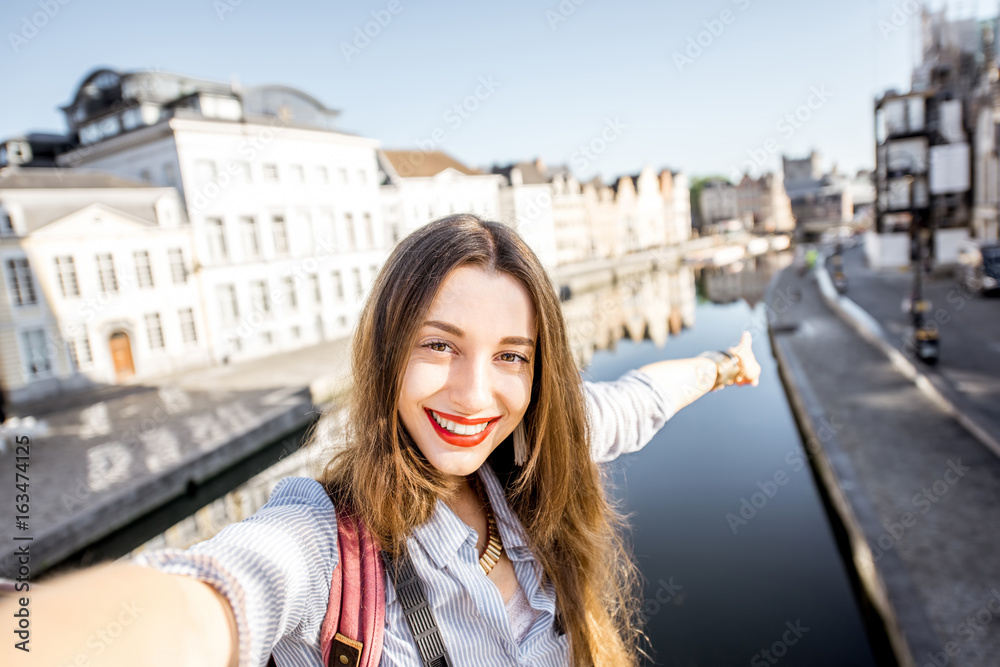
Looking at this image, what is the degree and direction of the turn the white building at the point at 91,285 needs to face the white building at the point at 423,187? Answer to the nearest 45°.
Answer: approximately 90° to its left

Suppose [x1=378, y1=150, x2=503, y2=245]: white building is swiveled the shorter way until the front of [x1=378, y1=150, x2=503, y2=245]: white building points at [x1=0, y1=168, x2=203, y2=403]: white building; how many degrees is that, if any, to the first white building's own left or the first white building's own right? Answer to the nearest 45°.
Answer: approximately 90° to the first white building's own right

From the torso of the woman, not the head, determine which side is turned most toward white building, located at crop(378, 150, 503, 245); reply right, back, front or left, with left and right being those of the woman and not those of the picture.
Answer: back

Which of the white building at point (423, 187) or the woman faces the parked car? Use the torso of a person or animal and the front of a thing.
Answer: the white building

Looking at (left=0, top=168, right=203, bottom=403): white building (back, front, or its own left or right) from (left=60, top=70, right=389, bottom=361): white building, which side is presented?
left

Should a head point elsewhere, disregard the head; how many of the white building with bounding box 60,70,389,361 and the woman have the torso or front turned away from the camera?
0

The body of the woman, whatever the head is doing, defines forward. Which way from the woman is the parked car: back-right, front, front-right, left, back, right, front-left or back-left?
back-left

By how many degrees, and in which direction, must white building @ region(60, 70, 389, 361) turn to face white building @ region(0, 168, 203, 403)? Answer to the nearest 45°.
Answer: approximately 90° to its right

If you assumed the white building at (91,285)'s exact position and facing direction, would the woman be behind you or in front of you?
in front

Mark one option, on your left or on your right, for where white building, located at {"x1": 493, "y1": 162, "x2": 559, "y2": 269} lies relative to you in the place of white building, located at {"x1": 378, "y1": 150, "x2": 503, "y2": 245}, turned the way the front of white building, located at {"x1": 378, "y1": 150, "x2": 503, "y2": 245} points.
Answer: on your left

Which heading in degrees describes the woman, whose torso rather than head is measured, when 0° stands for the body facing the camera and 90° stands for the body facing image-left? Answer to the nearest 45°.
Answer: approximately 0°

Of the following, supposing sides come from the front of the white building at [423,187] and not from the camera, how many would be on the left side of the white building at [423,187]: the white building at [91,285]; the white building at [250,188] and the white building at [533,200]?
1

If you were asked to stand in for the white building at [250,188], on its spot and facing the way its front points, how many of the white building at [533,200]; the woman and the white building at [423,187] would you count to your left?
2

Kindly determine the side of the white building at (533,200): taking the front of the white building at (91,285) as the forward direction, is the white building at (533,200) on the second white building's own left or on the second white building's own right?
on the second white building's own left
